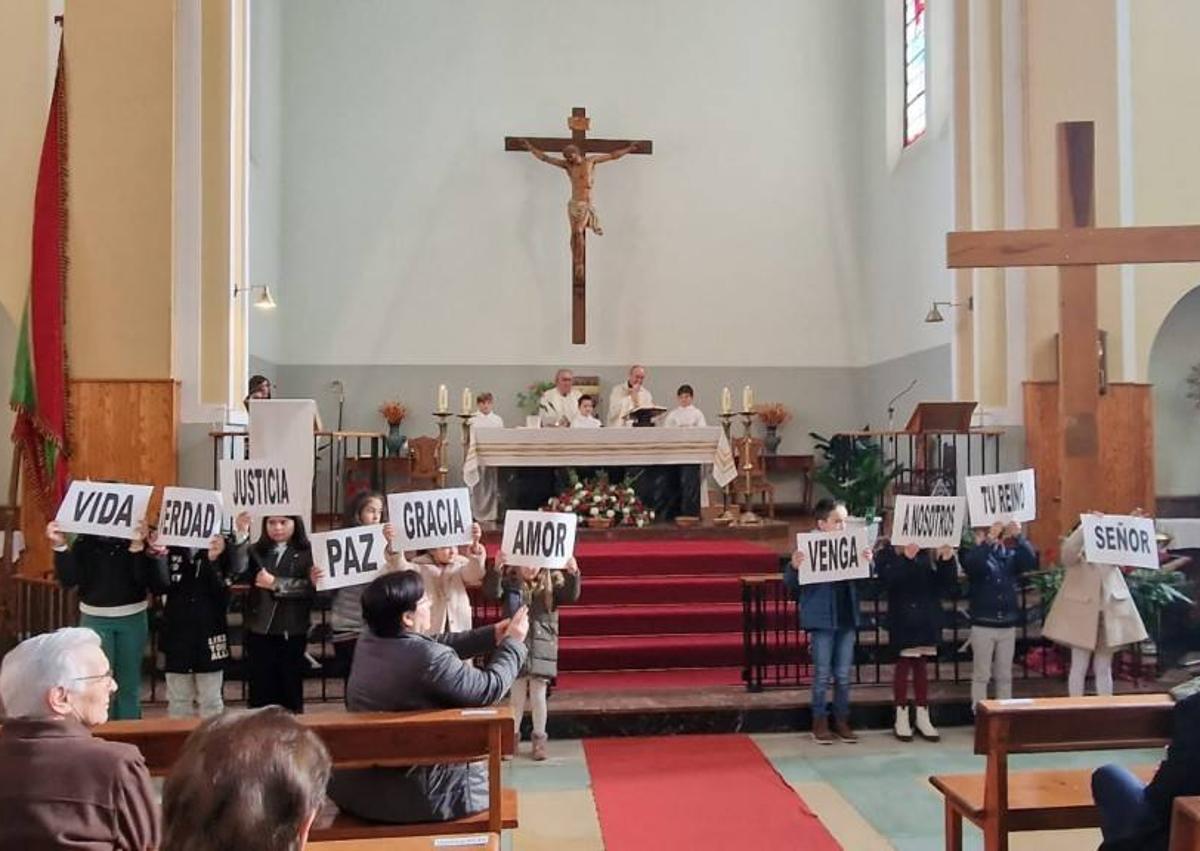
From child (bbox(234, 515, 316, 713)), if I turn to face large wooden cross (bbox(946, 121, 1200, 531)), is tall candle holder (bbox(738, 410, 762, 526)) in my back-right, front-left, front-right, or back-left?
front-left

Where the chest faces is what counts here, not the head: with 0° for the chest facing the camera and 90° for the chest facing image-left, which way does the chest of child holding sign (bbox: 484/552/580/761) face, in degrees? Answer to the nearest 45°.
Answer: approximately 0°

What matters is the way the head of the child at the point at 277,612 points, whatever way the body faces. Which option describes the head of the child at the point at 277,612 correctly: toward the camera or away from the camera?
toward the camera

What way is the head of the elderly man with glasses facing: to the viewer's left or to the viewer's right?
to the viewer's right

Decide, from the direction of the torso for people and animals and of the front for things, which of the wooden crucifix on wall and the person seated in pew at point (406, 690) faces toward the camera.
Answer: the wooden crucifix on wall

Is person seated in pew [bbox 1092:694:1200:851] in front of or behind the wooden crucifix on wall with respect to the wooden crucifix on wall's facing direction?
in front

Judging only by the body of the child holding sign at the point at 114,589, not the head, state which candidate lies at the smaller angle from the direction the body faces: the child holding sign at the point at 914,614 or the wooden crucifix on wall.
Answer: the child holding sign

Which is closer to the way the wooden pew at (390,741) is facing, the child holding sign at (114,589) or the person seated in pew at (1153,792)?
the child holding sign

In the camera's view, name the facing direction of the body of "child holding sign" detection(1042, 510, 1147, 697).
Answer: toward the camera

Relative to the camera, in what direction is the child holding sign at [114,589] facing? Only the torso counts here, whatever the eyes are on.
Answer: toward the camera

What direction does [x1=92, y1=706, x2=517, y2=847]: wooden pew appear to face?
away from the camera

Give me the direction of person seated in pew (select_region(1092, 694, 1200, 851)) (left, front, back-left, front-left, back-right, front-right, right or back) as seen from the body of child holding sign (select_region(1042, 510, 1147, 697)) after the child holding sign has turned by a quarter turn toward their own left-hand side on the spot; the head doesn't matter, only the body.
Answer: right

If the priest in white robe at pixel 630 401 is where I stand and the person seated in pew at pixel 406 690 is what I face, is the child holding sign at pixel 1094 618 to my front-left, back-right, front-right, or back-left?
front-left

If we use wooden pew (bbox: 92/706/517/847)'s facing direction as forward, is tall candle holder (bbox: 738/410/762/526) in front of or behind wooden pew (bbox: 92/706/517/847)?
in front

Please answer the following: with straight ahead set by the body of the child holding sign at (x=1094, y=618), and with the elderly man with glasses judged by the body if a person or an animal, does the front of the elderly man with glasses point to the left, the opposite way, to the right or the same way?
the opposite way
